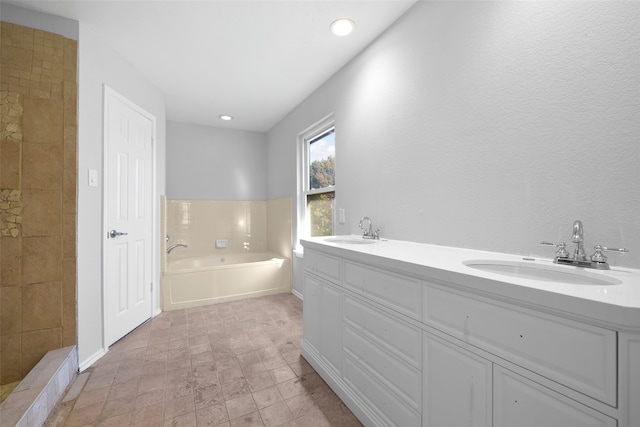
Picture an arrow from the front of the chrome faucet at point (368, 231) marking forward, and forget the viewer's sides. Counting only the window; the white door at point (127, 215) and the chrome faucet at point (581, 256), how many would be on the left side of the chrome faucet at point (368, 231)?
1

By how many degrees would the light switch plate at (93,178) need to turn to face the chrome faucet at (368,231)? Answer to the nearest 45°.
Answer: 0° — it already faces it

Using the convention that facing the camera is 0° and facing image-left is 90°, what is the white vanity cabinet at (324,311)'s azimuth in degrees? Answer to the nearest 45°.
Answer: approximately 45°

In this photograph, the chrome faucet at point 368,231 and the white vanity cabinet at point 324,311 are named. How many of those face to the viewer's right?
0

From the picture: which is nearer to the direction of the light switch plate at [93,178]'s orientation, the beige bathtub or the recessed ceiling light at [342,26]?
the recessed ceiling light

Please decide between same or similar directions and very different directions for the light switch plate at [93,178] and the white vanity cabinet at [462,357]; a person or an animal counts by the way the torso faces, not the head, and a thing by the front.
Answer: very different directions

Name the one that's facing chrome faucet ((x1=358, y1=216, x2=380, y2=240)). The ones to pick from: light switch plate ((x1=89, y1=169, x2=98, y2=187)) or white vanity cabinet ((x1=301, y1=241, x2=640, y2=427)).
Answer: the light switch plate

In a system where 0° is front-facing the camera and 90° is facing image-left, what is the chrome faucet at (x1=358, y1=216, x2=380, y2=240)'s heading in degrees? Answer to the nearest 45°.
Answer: approximately 45°

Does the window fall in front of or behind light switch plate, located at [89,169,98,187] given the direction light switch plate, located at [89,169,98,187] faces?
in front
